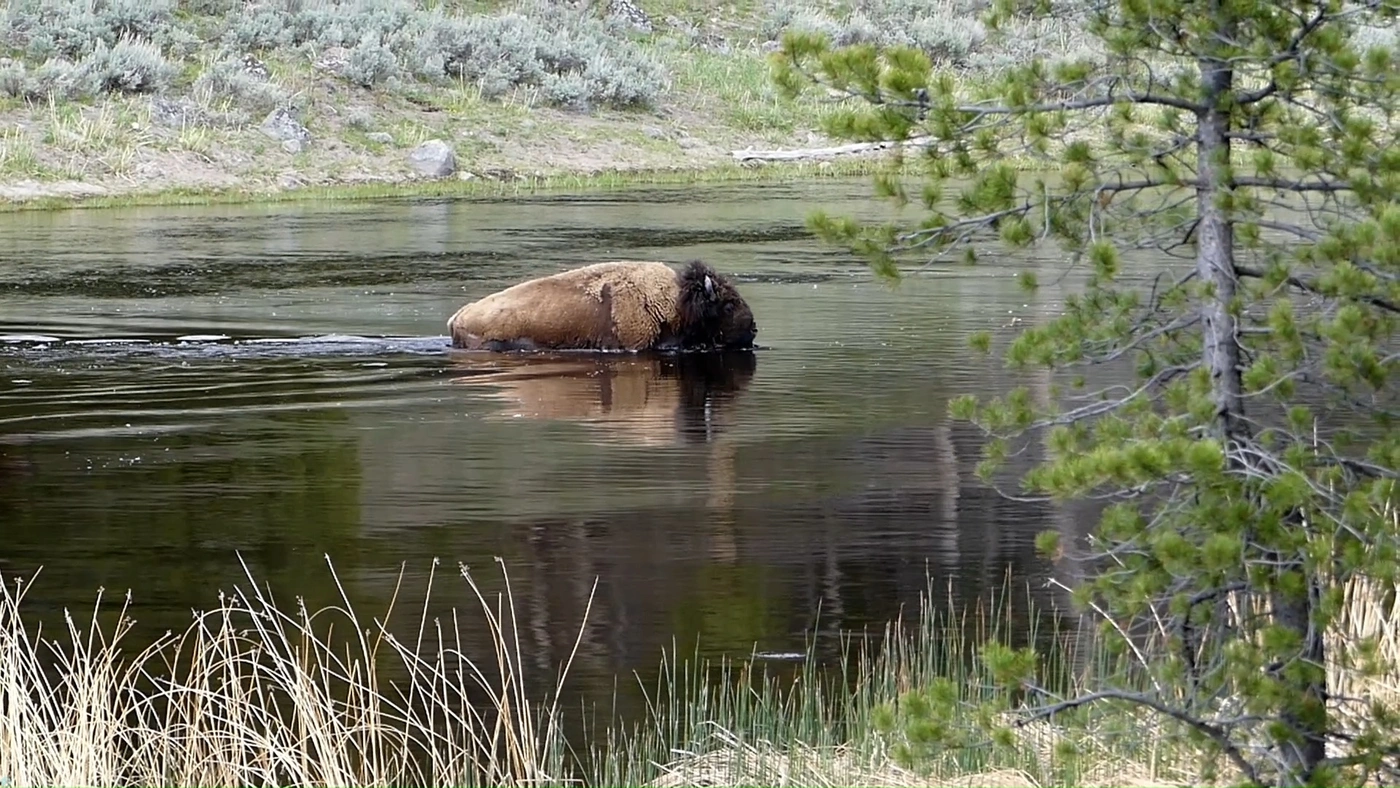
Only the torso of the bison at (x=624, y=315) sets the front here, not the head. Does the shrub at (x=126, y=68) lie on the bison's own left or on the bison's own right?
on the bison's own left

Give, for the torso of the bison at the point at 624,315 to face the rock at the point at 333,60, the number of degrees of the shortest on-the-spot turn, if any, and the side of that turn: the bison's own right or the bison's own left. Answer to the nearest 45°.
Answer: approximately 90° to the bison's own left

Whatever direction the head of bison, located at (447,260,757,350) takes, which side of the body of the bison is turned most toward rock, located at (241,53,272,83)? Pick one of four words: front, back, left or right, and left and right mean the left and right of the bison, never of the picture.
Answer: left

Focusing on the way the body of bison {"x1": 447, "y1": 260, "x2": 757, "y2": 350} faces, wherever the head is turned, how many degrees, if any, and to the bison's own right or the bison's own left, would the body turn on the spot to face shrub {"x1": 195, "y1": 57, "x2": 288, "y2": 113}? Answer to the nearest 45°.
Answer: approximately 90° to the bison's own left

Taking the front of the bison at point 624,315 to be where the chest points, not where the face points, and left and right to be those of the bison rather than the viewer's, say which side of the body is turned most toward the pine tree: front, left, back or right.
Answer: right

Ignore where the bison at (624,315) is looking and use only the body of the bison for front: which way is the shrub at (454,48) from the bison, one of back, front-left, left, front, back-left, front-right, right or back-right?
left

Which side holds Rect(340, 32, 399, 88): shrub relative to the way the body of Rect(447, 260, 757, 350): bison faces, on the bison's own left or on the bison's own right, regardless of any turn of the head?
on the bison's own left

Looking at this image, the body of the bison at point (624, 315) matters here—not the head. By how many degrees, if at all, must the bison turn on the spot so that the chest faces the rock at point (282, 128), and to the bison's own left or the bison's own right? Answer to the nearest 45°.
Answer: approximately 90° to the bison's own left

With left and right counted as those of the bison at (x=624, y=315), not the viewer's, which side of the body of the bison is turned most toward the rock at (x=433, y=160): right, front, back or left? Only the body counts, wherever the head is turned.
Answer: left

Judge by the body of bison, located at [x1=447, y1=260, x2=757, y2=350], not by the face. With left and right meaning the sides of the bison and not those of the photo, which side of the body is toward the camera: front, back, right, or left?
right
